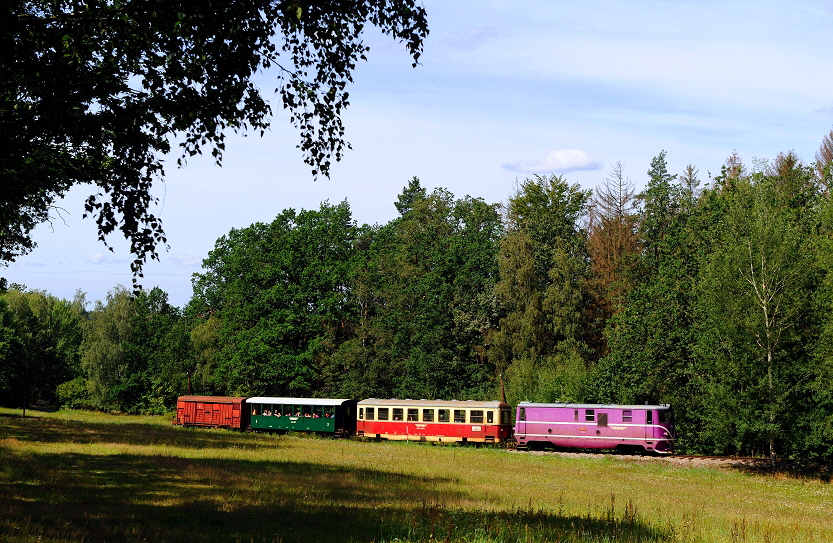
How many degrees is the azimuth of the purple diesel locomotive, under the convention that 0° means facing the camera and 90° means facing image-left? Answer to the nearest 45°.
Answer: approximately 270°
